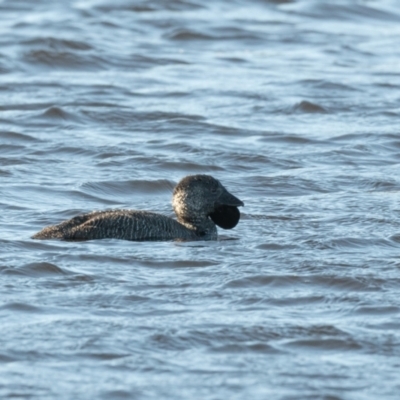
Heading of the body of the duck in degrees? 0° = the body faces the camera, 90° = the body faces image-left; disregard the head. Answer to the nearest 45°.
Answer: approximately 270°
